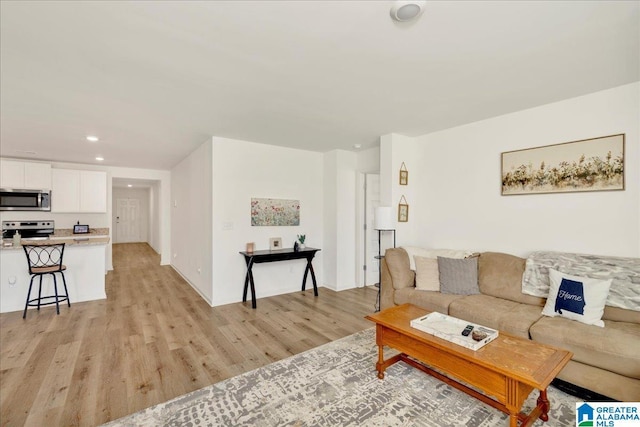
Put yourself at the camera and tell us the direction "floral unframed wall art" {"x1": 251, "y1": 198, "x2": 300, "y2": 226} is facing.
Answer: facing the viewer

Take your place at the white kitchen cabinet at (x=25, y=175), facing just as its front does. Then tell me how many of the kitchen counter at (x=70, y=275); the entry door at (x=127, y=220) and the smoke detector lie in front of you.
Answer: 2

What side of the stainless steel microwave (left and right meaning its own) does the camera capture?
front

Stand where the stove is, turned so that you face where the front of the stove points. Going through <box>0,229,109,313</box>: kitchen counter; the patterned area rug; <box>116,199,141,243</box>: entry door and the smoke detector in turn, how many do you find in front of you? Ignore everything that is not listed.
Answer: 3

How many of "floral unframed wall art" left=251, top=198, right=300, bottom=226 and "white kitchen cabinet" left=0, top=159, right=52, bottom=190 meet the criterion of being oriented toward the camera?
2

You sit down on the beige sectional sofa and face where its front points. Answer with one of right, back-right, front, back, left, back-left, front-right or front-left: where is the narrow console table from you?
front-right

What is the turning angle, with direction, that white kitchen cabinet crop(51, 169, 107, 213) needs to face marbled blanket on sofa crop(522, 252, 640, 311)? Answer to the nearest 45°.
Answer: approximately 45° to its left

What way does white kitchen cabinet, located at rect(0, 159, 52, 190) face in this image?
toward the camera

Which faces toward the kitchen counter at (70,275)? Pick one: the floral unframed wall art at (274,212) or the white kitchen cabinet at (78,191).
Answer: the white kitchen cabinet

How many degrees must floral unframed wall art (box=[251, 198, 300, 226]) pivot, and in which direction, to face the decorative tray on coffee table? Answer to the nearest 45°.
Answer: approximately 45° to its left

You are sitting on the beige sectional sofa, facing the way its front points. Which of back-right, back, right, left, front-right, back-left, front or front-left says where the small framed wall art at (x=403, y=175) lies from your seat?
right

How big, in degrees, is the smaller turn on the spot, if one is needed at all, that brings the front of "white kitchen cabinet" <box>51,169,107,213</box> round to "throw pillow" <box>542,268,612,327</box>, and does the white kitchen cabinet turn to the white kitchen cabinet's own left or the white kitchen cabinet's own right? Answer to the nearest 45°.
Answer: approximately 45° to the white kitchen cabinet's own left

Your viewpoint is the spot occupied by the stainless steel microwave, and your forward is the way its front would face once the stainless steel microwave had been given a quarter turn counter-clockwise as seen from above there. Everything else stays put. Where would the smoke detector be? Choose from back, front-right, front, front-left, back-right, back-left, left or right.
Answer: right

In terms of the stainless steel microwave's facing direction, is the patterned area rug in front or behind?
in front

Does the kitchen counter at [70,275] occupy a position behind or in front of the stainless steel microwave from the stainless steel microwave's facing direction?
in front

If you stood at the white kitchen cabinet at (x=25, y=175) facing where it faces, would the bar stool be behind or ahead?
ahead

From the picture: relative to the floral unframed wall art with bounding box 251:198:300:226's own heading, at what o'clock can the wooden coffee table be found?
The wooden coffee table is roughly at 11 o'clock from the floral unframed wall art.

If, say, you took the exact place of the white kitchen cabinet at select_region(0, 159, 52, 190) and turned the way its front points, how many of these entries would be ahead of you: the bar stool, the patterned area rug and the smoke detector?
3

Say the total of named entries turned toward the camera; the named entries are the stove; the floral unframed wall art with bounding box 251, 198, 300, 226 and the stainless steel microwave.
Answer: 3
